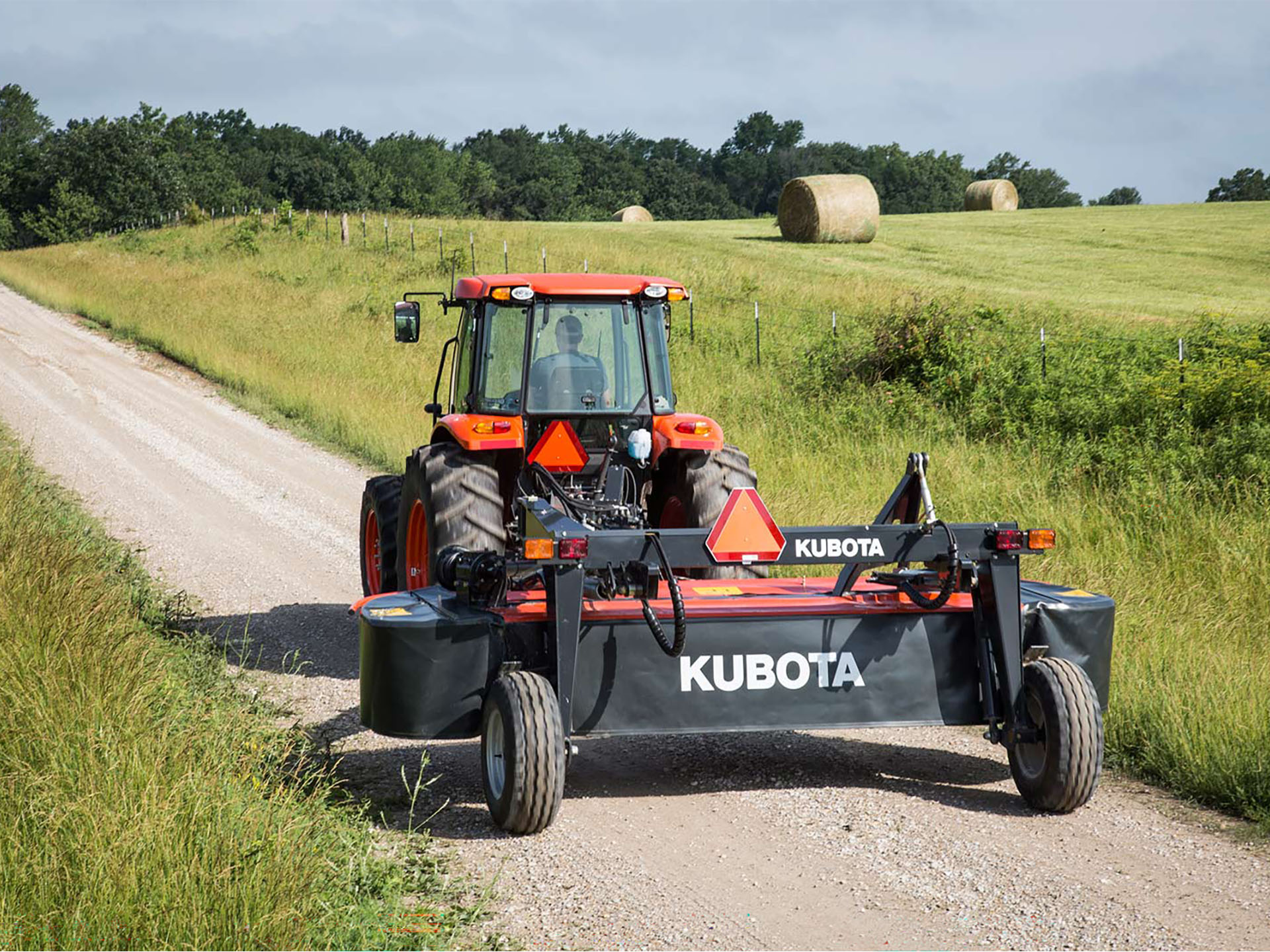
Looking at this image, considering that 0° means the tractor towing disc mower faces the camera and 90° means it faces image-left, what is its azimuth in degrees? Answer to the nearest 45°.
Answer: approximately 180°

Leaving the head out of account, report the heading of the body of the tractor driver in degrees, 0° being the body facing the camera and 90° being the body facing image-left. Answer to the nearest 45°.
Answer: approximately 180°

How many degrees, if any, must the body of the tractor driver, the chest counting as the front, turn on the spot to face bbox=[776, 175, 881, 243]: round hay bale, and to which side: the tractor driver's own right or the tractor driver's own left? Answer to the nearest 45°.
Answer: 0° — they already face it

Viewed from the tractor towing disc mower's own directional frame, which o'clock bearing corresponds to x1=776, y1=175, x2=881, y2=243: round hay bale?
The round hay bale is roughly at 12 o'clock from the tractor towing disc mower.

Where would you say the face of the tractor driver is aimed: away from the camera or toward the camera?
away from the camera
